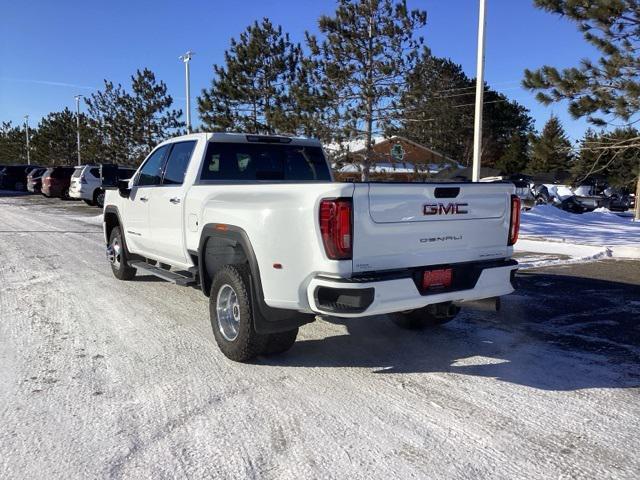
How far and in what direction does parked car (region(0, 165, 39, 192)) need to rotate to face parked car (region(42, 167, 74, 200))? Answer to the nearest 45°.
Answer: approximately 135° to its right

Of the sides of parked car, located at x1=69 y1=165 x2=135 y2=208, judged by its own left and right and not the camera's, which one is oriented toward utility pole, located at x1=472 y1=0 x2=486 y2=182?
right

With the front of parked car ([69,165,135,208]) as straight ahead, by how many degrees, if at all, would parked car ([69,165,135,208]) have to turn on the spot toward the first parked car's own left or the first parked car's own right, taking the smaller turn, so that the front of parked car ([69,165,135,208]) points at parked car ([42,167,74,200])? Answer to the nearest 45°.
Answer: approximately 45° to the first parked car's own left

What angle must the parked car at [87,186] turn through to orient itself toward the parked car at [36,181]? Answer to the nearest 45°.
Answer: approximately 45° to its left

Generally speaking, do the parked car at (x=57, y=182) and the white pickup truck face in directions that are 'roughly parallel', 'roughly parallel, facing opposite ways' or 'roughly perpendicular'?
roughly perpendicular

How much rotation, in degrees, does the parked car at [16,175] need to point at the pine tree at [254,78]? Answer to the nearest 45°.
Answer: approximately 90° to its right
